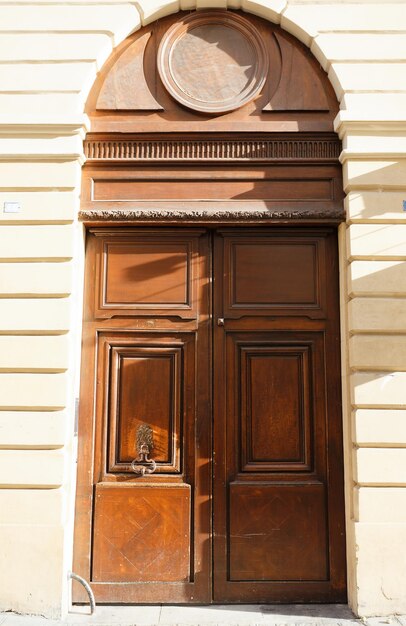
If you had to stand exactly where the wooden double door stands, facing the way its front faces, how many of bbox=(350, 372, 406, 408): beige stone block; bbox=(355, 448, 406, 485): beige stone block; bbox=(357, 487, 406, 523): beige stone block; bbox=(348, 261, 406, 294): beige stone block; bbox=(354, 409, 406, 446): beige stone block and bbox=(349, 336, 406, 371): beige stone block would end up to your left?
6

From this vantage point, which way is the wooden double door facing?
toward the camera

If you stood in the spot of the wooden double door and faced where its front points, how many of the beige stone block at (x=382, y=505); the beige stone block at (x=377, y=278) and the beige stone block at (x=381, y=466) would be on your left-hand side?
3

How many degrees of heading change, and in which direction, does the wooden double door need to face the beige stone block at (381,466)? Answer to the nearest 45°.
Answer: approximately 90° to its left

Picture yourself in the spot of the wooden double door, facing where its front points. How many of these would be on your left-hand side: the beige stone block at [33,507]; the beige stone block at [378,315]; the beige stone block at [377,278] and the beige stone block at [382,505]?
3

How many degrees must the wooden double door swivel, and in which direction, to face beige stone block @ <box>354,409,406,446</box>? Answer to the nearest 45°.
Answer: approximately 90° to its left

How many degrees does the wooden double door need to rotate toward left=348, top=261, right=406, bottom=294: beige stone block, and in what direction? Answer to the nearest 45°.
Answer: approximately 90° to its left

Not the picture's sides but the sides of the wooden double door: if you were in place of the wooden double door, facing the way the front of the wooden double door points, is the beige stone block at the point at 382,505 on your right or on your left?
on your left

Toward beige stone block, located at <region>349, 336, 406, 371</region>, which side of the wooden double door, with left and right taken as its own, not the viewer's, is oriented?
left
